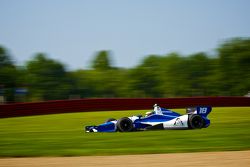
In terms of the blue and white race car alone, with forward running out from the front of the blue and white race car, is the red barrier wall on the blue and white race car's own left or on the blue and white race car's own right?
on the blue and white race car's own right

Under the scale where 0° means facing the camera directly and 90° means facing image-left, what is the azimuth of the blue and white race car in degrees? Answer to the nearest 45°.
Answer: approximately 90°
